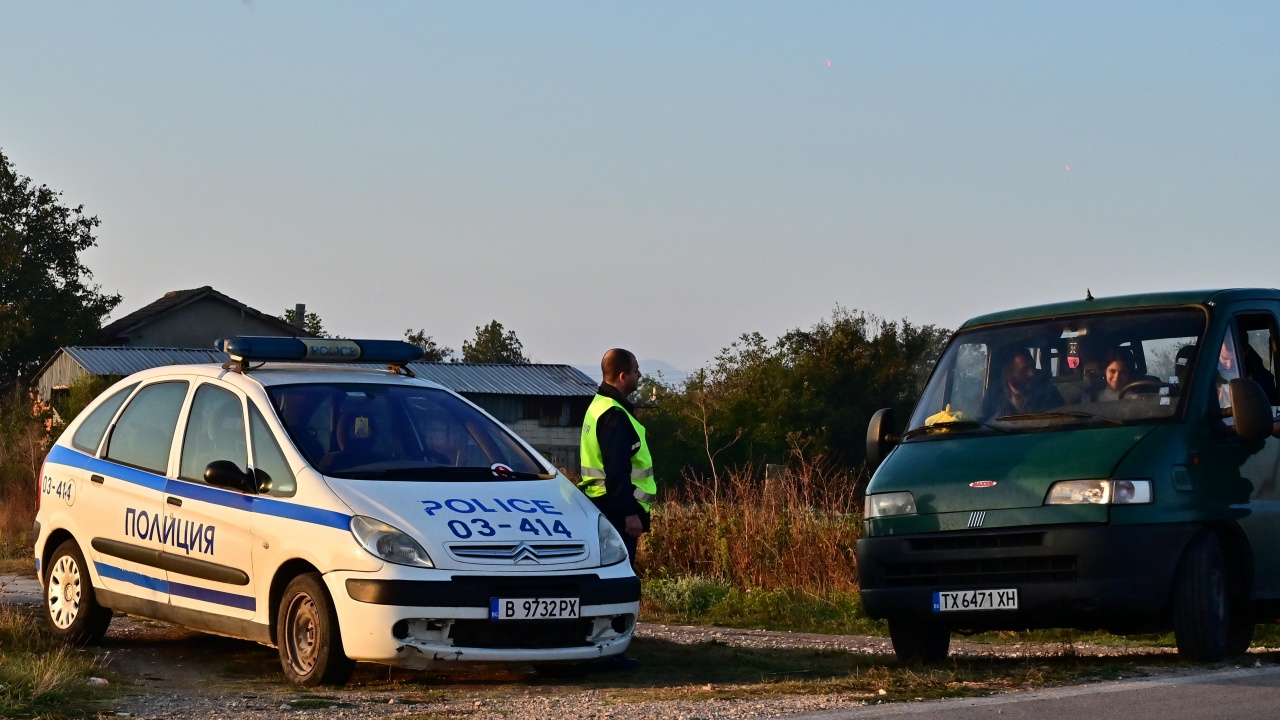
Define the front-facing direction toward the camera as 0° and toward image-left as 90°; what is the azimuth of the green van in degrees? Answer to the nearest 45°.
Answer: approximately 45°

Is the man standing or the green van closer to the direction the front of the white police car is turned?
the green van

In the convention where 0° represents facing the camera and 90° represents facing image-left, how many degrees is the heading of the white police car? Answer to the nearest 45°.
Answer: approximately 315°

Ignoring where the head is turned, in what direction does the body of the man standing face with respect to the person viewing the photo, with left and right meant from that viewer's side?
facing to the right of the viewer

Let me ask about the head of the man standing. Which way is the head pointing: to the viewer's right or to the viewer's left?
to the viewer's right

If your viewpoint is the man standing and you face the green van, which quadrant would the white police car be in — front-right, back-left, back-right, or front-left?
back-right

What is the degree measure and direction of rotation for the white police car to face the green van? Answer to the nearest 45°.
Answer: approximately 45° to its left

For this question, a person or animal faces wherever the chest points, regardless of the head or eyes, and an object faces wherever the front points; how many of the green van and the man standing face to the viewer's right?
1
